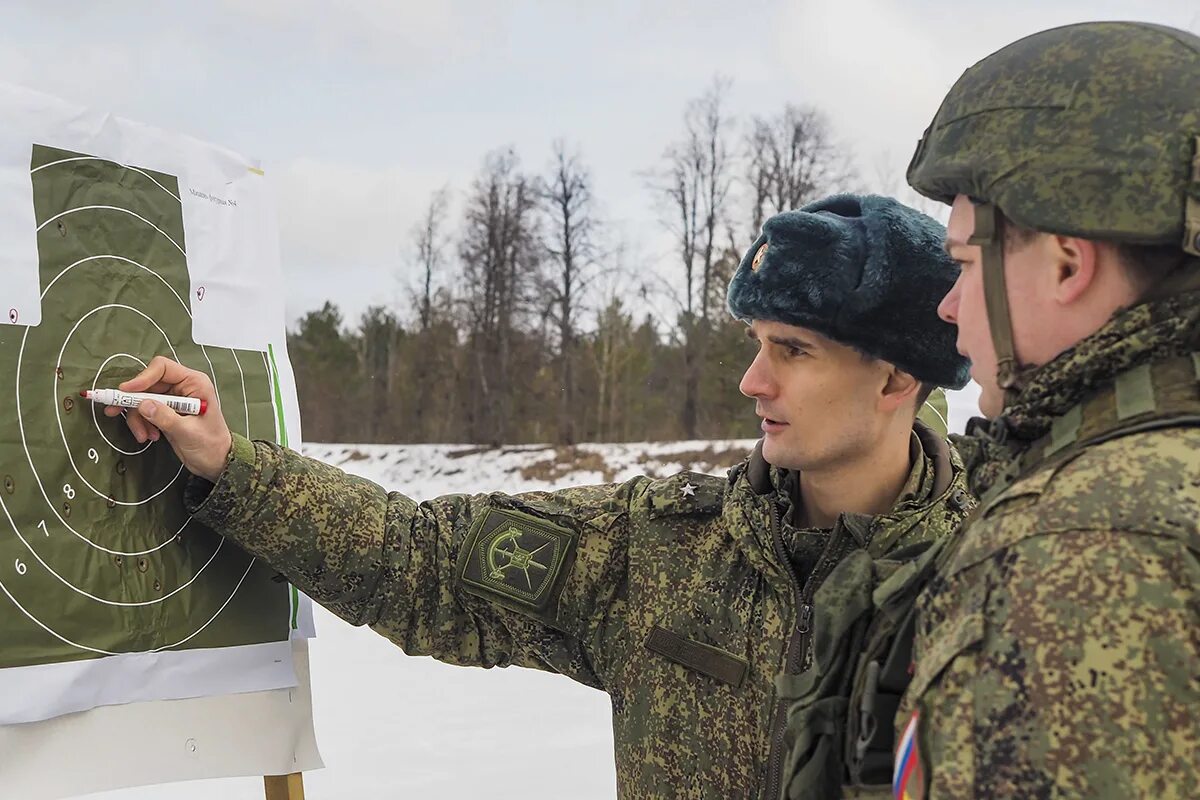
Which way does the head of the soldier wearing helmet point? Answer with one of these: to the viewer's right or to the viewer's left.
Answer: to the viewer's left

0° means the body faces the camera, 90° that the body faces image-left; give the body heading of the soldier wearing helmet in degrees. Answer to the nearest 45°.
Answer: approximately 135°

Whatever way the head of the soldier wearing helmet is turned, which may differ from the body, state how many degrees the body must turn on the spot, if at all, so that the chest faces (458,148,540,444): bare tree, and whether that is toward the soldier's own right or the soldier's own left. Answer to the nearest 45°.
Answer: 0° — they already face it
